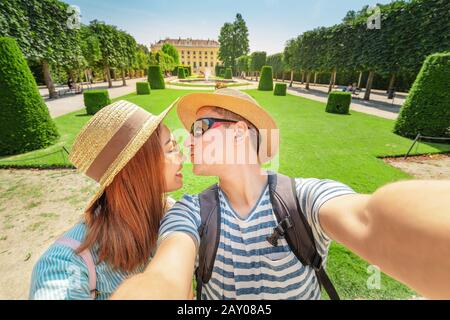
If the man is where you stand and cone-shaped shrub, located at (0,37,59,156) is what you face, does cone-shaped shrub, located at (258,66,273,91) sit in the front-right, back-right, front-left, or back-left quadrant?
front-right

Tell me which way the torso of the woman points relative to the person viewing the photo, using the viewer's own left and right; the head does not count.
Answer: facing to the right of the viewer

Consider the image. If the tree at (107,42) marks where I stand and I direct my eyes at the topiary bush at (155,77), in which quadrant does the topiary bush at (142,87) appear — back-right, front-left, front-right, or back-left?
front-right

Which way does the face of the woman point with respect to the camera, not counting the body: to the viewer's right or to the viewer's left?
to the viewer's right

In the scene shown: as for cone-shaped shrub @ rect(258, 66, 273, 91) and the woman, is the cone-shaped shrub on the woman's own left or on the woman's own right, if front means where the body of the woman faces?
on the woman's own left

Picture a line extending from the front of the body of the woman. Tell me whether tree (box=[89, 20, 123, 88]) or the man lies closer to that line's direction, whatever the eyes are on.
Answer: the man
